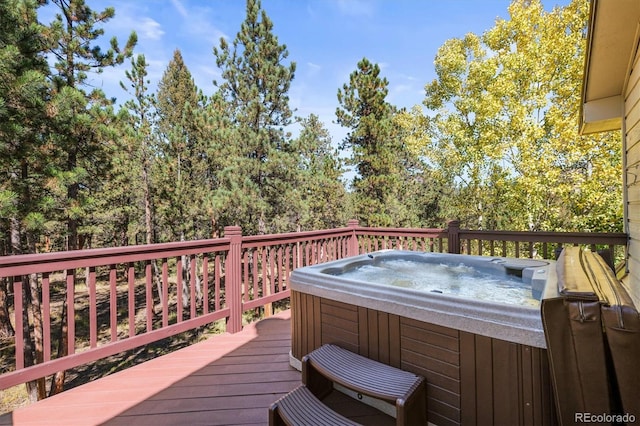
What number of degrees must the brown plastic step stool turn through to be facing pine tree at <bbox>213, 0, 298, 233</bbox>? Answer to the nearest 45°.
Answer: approximately 135° to its right

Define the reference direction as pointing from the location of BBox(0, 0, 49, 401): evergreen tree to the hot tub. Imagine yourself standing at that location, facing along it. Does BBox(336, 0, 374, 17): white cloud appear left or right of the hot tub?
left

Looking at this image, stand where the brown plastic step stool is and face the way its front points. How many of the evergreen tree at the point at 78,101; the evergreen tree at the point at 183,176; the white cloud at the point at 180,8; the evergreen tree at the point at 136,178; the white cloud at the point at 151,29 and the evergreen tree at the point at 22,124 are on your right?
6

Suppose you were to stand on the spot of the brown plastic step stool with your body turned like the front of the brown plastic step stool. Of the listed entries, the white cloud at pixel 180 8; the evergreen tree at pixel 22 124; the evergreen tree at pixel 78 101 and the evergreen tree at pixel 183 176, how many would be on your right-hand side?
4

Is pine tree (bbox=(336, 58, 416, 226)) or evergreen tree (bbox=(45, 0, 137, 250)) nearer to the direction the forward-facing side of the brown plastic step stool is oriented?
the evergreen tree

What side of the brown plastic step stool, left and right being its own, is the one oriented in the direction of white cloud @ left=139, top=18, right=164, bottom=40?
right

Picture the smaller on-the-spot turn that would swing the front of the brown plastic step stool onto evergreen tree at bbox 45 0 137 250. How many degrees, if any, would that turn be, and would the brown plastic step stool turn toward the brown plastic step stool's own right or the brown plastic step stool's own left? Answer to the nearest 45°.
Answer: approximately 90° to the brown plastic step stool's own right

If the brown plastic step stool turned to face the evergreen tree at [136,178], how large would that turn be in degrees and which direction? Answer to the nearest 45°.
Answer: approximately 90° to its right

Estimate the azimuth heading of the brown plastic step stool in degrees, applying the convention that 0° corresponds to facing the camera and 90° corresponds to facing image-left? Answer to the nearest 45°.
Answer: approximately 45°
